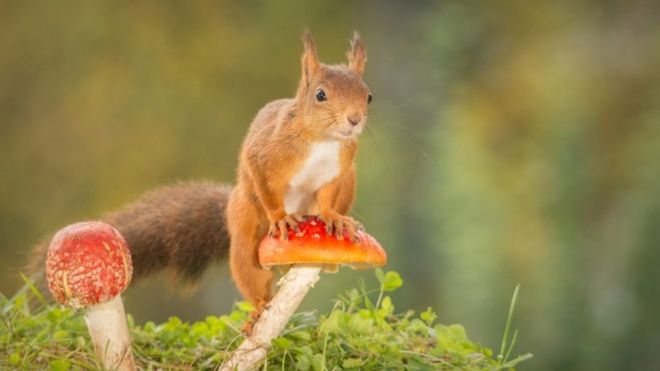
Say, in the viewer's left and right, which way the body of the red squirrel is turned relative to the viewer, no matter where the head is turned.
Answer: facing the viewer and to the right of the viewer
